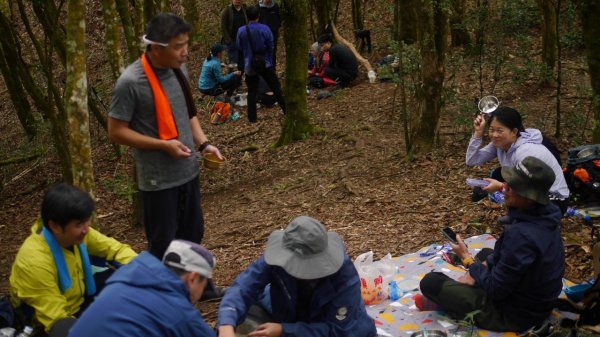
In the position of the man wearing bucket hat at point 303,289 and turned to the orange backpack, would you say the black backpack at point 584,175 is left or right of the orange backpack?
right

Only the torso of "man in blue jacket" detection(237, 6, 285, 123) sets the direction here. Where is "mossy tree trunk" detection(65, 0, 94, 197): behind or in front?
behind

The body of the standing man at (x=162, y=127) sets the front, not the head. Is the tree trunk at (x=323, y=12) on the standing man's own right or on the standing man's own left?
on the standing man's own left

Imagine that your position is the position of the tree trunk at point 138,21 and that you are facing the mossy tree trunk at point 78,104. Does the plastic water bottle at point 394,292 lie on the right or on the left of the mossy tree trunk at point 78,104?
left

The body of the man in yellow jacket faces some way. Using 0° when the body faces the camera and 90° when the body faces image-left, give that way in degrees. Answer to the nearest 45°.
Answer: approximately 315°

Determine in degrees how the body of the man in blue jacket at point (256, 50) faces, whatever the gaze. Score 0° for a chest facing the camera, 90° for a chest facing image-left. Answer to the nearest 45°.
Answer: approximately 180°
